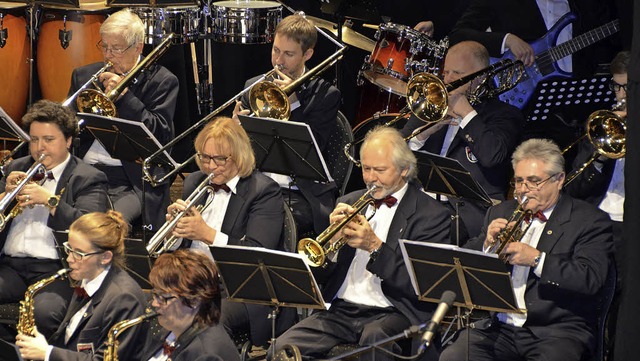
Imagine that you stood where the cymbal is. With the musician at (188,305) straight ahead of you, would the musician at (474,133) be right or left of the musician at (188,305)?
left

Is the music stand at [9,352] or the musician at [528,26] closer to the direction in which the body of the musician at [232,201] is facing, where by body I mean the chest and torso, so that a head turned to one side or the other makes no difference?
the music stand

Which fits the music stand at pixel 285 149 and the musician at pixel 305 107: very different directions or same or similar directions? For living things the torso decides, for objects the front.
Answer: very different directions

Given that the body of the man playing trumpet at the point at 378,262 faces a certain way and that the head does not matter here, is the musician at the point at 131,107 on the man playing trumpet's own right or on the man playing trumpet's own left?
on the man playing trumpet's own right

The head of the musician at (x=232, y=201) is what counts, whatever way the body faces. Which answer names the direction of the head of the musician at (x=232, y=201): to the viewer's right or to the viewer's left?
to the viewer's left

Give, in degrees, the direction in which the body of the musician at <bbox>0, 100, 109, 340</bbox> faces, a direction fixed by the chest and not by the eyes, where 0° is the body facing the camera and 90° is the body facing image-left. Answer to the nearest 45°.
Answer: approximately 45°

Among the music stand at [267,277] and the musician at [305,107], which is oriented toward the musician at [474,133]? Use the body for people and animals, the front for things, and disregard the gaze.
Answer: the music stand

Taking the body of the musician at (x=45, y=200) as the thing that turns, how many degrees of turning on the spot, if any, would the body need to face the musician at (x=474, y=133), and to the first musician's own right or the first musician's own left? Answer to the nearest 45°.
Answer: approximately 135° to the first musician's own left
